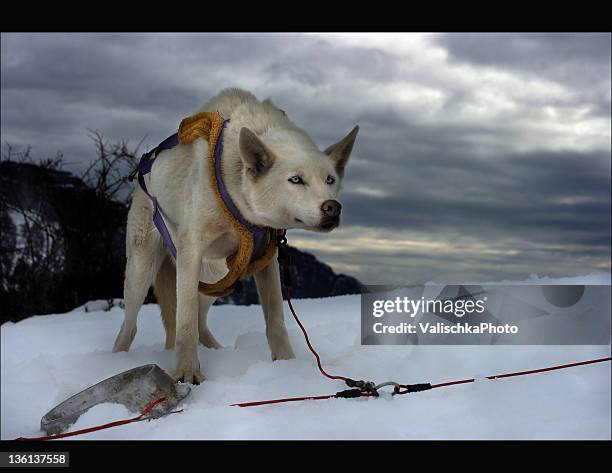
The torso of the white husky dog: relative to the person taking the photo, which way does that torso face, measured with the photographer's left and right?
facing the viewer and to the right of the viewer
